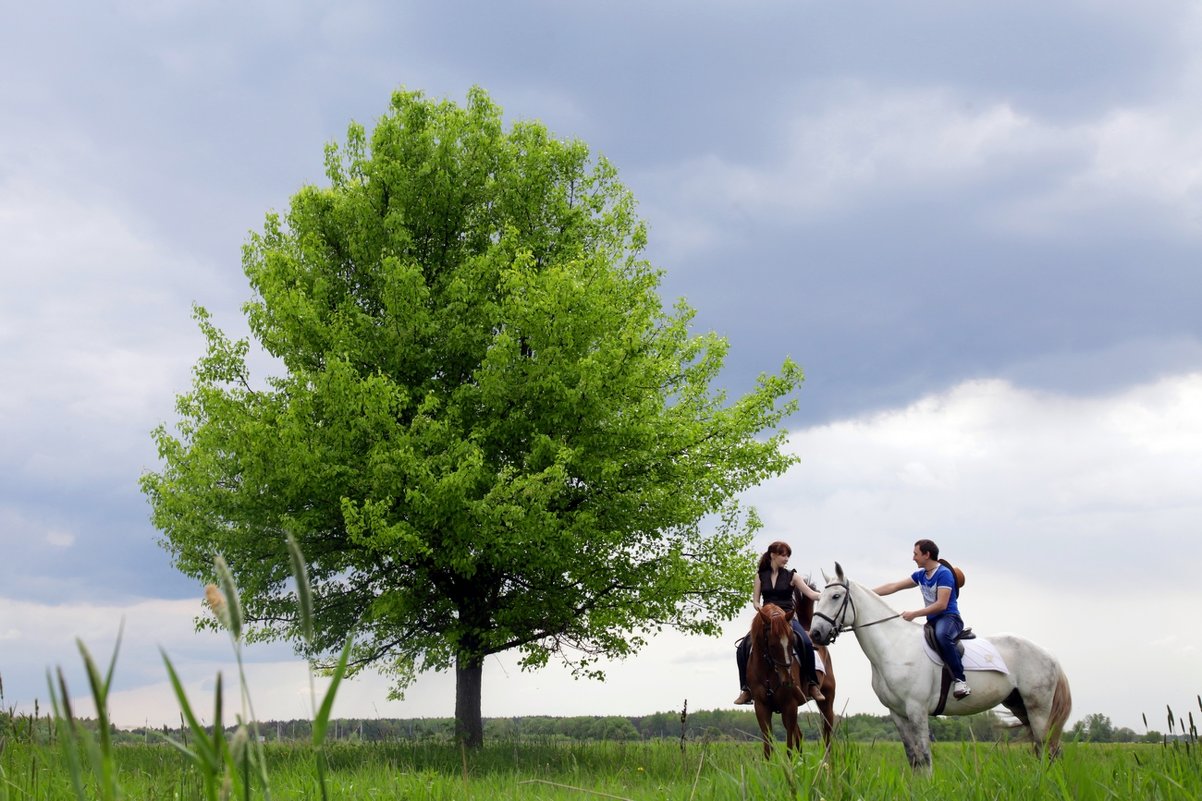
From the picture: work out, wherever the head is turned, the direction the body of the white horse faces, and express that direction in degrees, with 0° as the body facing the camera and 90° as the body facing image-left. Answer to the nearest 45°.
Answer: approximately 90°

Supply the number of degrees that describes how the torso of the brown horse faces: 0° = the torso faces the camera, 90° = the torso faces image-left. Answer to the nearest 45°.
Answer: approximately 0°

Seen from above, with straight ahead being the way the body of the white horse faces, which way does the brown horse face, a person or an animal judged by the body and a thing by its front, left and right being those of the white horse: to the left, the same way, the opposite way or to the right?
to the left

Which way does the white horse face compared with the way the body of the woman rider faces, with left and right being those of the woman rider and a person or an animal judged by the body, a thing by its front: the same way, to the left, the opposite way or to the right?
to the right

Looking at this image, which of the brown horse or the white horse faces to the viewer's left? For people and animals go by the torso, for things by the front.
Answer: the white horse

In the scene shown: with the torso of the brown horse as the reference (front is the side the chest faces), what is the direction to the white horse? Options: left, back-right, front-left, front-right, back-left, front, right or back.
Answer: back-left

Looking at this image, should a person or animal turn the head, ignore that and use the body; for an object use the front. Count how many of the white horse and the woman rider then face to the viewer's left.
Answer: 1
